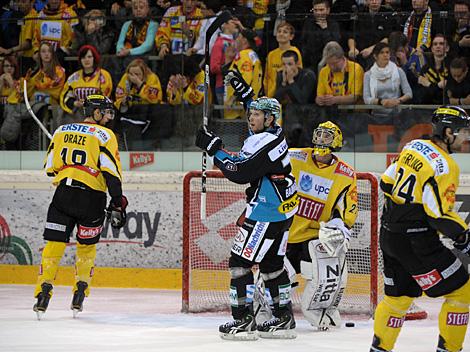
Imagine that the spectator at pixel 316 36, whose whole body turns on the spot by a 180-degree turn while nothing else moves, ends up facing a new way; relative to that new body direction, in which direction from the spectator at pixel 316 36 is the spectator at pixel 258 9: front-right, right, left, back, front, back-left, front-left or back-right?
front-left

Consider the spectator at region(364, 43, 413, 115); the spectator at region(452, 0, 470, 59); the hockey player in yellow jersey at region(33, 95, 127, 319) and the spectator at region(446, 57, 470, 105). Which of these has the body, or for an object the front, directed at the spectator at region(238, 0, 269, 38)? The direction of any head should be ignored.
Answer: the hockey player in yellow jersey

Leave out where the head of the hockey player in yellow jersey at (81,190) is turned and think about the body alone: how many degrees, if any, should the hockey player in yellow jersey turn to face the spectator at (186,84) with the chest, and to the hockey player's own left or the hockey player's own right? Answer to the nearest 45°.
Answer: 0° — they already face them

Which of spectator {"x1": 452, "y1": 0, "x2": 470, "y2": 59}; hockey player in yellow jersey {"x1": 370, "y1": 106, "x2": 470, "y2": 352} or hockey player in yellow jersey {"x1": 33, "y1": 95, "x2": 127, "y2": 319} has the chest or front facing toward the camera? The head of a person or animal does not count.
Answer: the spectator

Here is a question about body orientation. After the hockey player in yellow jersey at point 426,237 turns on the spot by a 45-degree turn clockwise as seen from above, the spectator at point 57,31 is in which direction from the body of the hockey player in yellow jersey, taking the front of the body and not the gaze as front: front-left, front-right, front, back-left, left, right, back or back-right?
back-left

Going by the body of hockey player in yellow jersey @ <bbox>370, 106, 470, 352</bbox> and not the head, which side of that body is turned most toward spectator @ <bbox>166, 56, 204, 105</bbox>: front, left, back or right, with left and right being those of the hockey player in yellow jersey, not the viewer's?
left

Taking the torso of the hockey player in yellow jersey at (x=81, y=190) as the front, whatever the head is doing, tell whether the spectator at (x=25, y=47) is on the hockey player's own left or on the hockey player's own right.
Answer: on the hockey player's own left

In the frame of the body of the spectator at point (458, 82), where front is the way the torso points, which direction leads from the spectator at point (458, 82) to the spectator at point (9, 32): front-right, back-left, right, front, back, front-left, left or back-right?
right

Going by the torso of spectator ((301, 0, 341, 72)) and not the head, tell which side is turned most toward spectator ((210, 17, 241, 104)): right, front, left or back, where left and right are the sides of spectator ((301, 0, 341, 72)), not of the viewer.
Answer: right

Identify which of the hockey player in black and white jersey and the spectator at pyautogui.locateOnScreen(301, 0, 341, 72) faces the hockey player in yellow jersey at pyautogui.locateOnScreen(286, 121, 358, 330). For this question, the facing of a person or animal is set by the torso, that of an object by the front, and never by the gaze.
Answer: the spectator

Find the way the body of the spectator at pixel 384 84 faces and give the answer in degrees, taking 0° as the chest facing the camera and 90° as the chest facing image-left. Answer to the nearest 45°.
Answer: approximately 0°

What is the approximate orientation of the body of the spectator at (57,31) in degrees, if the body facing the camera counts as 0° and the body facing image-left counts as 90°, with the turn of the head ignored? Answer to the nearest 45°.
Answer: approximately 0°

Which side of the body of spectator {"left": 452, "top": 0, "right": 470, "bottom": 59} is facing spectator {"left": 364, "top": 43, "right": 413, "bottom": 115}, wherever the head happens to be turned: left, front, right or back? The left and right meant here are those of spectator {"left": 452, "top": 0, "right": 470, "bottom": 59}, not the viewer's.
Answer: right
